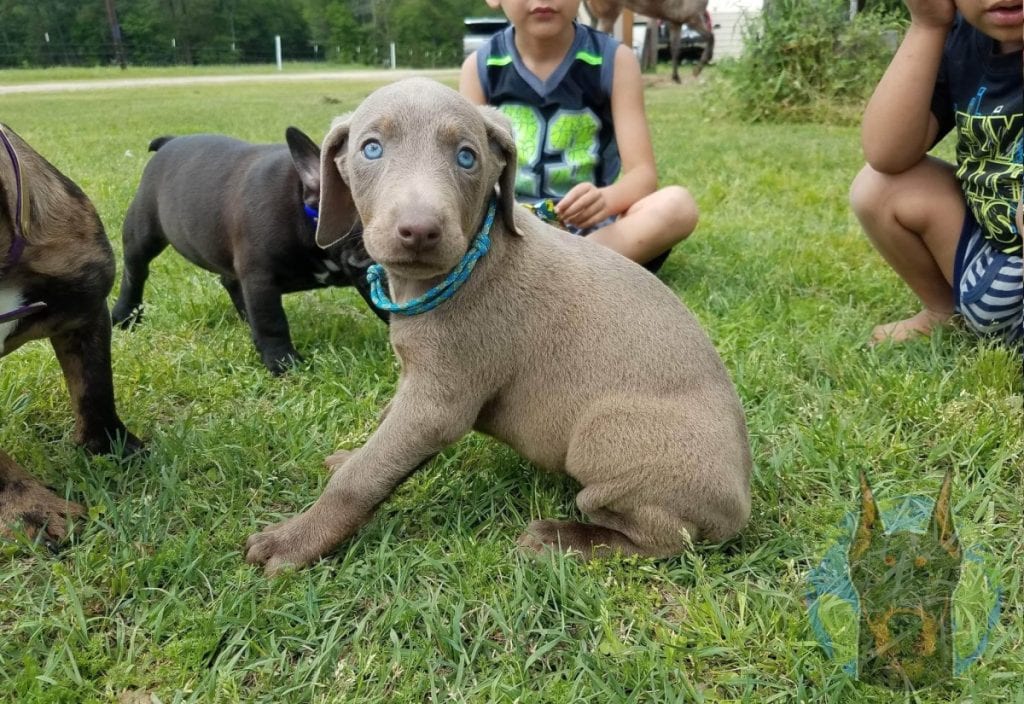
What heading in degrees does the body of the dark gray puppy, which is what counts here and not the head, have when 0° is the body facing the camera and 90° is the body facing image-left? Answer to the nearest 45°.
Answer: approximately 315°

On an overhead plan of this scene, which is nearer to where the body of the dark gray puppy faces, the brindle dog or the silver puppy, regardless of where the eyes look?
the silver puppy

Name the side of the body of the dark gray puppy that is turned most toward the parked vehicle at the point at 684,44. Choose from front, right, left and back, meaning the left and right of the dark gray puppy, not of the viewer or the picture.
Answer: left

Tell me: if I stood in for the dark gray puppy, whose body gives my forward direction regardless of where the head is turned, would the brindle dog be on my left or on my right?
on my right

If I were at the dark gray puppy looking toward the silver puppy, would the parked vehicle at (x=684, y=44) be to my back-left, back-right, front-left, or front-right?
back-left

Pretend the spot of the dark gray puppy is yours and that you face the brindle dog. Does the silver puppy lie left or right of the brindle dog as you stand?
left

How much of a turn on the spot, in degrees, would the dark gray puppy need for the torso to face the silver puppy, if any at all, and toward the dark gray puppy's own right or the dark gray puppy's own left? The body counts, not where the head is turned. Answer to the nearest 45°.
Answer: approximately 45° to the dark gray puppy's own right

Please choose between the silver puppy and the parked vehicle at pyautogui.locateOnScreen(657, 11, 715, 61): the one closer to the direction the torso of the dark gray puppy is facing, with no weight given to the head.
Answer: the silver puppy
